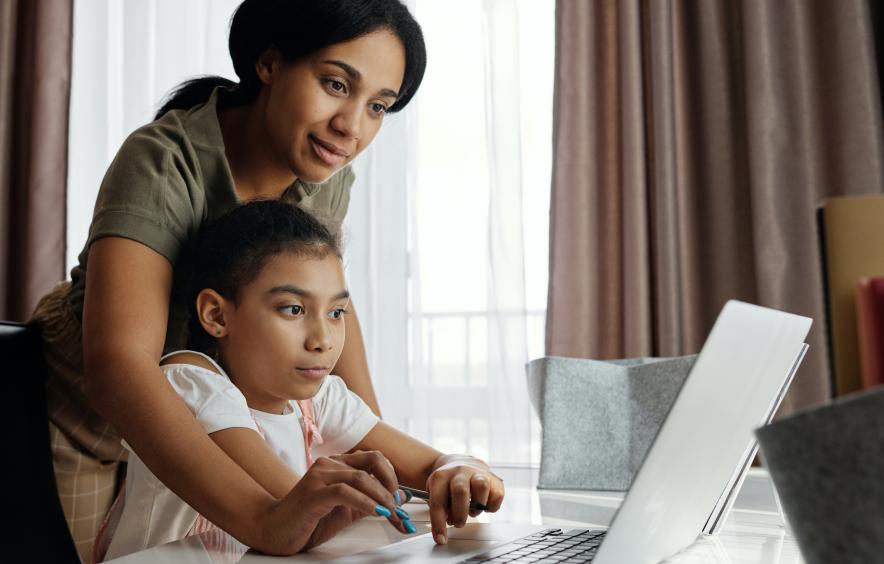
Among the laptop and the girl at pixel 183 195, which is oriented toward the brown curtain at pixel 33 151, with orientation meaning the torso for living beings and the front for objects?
the laptop

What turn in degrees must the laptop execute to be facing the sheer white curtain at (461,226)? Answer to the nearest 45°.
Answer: approximately 45° to its right

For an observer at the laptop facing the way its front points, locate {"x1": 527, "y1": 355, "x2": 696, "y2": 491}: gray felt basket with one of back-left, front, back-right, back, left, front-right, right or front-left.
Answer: front-right

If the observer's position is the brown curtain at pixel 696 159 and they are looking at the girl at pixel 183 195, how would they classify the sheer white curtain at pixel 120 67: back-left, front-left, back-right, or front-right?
front-right

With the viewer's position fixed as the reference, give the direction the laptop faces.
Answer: facing away from the viewer and to the left of the viewer

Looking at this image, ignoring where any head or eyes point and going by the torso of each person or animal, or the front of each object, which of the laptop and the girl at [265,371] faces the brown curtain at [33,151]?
the laptop

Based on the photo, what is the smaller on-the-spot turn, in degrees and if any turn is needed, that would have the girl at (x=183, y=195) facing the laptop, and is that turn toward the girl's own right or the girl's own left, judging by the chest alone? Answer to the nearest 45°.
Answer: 0° — they already face it

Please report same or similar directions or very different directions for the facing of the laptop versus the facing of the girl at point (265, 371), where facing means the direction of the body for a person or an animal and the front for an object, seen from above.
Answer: very different directions

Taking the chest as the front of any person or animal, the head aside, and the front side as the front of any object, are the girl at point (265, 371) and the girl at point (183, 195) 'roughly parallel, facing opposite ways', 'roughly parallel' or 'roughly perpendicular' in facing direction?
roughly parallel

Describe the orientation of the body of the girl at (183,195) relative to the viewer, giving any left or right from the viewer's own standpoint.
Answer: facing the viewer and to the right of the viewer

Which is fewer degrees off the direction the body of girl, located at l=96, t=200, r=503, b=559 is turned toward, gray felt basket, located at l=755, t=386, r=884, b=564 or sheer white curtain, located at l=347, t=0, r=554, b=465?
the gray felt basket

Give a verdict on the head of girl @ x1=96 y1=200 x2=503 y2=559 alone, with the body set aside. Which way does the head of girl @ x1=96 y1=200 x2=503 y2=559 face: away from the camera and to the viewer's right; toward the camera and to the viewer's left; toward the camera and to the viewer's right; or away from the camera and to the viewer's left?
toward the camera and to the viewer's right

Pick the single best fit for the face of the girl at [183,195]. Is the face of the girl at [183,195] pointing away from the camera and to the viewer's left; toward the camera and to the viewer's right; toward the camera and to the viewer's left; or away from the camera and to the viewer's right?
toward the camera and to the viewer's right

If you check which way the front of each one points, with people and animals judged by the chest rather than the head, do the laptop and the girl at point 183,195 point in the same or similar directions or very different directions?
very different directions

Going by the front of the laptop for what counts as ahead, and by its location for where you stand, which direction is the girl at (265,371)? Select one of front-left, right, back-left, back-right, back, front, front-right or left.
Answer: front
